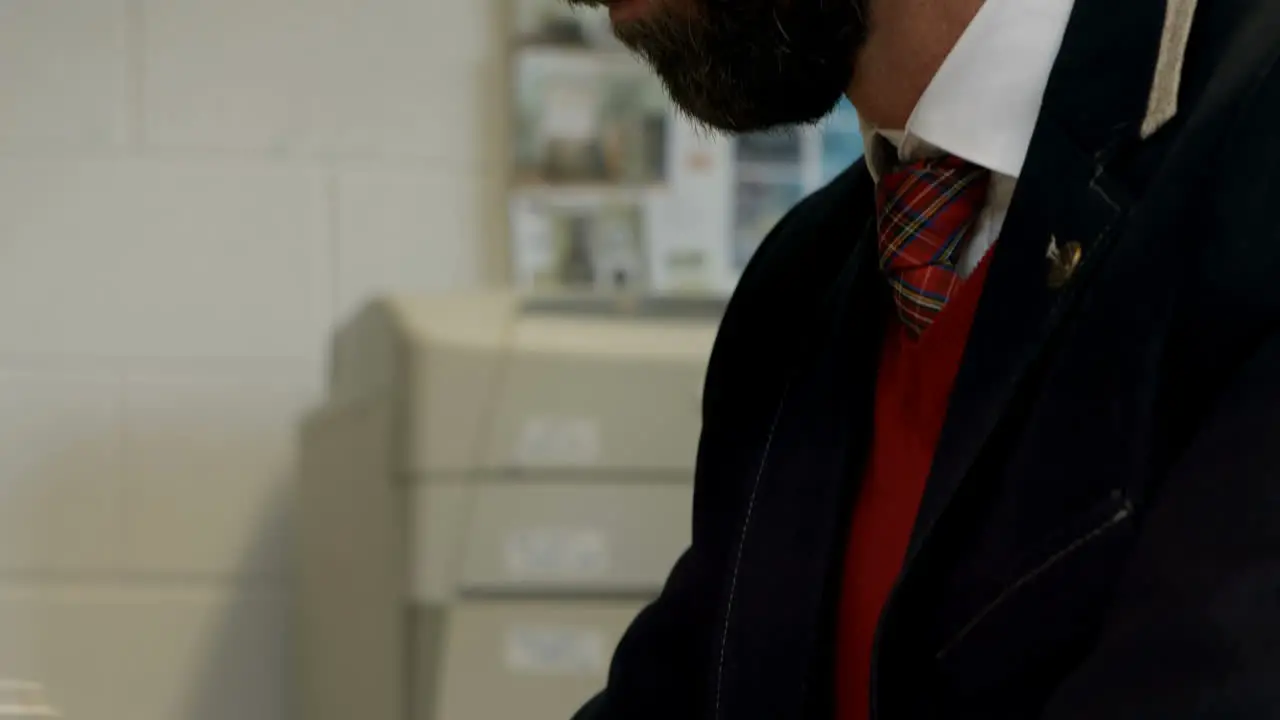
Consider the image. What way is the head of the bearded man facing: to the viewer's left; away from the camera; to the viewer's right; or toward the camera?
to the viewer's left

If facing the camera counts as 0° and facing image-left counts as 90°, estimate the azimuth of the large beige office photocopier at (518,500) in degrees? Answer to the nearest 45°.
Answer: approximately 0°

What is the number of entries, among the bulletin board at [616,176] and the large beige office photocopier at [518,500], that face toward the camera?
2

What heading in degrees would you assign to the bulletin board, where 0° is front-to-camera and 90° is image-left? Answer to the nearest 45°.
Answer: approximately 0°
